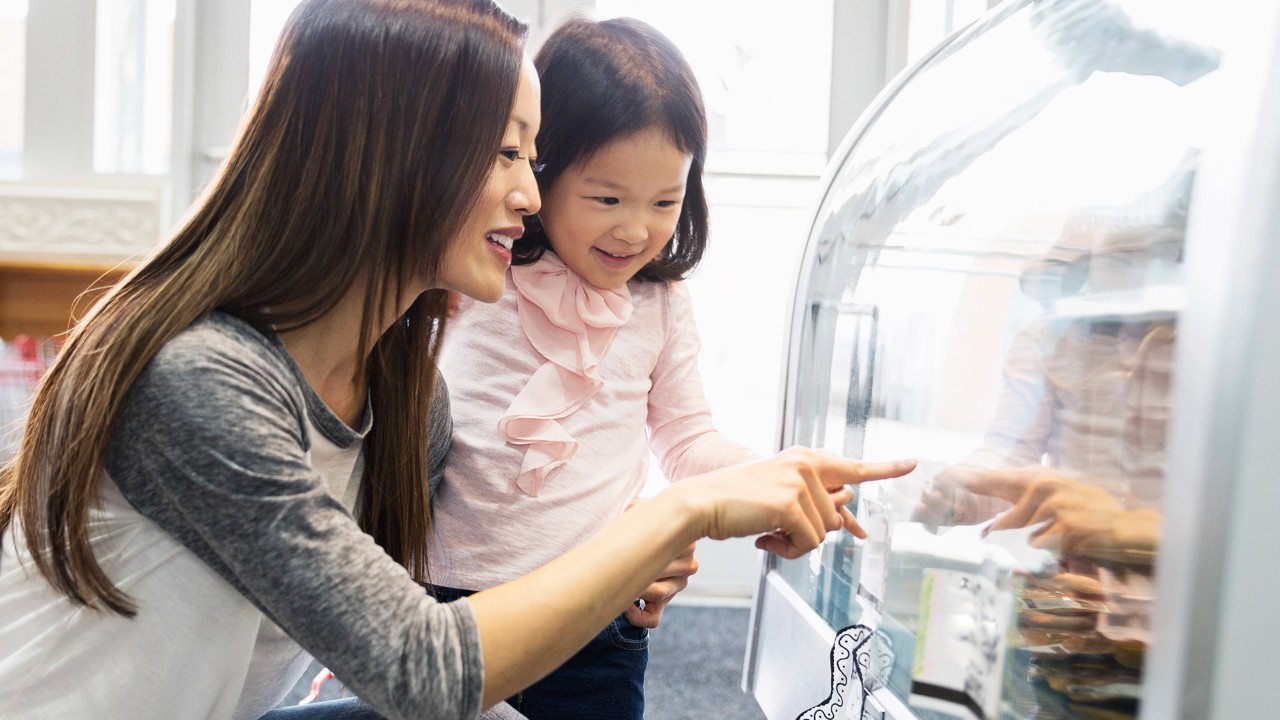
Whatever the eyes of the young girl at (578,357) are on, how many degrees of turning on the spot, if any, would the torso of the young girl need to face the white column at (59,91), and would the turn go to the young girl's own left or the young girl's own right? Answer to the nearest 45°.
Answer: approximately 180°

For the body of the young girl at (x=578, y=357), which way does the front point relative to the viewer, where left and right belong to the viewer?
facing the viewer and to the right of the viewer

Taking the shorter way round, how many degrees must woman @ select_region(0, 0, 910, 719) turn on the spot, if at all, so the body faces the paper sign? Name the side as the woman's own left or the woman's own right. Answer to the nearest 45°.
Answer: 0° — they already face it

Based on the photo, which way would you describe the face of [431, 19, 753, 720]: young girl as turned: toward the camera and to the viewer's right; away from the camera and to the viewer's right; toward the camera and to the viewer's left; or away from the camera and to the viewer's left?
toward the camera and to the viewer's right

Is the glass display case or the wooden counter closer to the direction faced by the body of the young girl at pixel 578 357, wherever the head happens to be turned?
the glass display case

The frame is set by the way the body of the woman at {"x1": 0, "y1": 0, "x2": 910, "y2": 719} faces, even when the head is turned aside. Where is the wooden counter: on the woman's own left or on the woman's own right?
on the woman's own left

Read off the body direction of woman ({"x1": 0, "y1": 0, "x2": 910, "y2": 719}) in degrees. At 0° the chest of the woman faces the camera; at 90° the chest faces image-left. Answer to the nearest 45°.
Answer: approximately 270°

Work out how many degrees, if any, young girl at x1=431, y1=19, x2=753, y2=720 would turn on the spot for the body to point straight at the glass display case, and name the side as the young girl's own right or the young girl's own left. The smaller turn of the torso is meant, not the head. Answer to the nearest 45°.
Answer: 0° — they already face it

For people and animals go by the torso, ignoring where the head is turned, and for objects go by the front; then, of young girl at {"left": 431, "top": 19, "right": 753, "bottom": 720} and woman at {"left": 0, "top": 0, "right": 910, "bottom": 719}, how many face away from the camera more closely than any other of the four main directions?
0

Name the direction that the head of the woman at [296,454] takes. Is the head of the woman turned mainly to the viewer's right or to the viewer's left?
to the viewer's right

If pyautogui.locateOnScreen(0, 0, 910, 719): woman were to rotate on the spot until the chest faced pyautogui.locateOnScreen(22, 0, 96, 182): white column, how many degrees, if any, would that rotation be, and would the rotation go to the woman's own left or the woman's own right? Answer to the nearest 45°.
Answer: approximately 135° to the woman's own left
